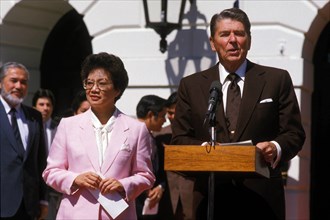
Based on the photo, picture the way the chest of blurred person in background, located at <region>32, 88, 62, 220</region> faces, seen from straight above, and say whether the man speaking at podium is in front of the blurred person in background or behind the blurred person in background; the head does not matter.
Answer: in front

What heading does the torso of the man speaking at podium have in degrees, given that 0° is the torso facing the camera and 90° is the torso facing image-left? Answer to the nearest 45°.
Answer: approximately 0°

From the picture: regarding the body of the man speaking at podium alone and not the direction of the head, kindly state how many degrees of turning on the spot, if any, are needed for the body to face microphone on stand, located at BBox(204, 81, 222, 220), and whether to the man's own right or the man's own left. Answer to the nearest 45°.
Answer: approximately 45° to the man's own right
